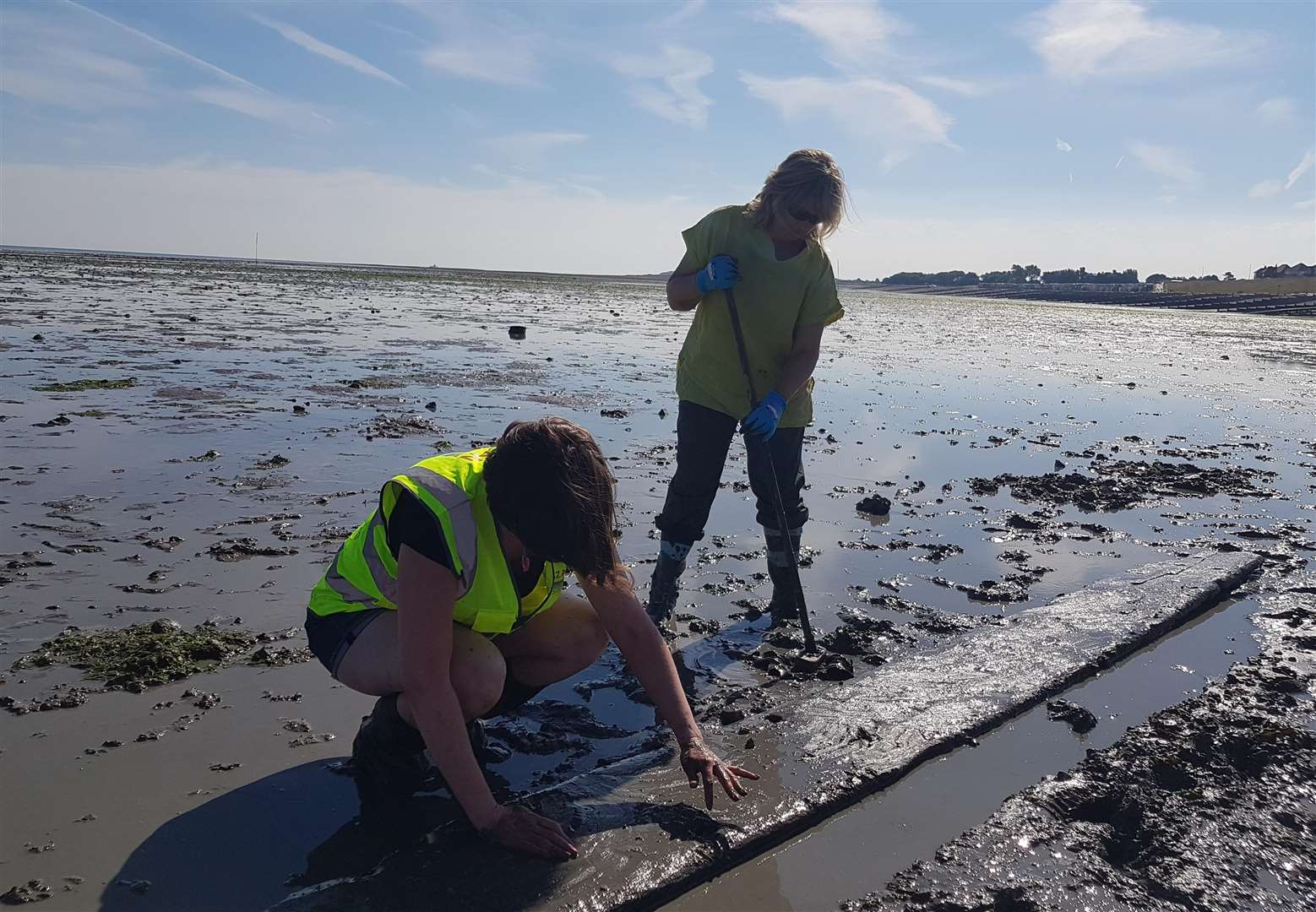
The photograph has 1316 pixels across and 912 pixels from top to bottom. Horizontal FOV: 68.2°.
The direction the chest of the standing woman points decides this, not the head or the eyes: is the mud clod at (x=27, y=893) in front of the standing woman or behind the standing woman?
in front

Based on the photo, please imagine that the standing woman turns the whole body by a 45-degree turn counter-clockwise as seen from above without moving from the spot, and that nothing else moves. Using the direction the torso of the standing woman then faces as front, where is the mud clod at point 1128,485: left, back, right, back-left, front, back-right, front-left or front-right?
left

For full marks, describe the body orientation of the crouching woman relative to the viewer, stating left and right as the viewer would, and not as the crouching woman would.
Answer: facing the viewer and to the right of the viewer

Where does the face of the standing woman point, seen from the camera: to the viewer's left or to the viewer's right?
to the viewer's right

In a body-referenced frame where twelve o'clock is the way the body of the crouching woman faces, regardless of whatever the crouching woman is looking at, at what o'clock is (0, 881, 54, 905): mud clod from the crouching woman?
The mud clod is roughly at 4 o'clock from the crouching woman.

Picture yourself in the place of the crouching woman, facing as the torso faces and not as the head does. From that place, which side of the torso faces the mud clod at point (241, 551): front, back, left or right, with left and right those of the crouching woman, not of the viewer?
back

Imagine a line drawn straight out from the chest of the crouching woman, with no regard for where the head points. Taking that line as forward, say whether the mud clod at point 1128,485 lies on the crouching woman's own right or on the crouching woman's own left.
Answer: on the crouching woman's own left

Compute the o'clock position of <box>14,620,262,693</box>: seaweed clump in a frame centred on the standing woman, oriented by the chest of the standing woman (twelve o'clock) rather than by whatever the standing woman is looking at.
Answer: The seaweed clump is roughly at 2 o'clock from the standing woman.

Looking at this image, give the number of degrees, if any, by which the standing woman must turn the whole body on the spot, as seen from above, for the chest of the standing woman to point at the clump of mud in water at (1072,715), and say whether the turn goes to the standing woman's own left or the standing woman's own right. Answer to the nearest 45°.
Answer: approximately 45° to the standing woman's own left

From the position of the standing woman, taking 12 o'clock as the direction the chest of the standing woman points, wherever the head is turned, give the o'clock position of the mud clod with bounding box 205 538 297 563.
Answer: The mud clod is roughly at 3 o'clock from the standing woman.

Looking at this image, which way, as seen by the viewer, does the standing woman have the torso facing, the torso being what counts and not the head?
toward the camera

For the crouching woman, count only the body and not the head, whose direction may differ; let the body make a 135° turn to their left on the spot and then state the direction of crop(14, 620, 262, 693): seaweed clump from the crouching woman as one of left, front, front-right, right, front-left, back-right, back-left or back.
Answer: front-left

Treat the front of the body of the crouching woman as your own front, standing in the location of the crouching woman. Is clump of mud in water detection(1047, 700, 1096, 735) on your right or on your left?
on your left

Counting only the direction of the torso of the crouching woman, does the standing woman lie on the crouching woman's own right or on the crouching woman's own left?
on the crouching woman's own left

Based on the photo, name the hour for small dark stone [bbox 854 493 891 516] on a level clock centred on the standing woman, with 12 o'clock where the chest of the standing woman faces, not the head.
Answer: The small dark stone is roughly at 7 o'clock from the standing woman.

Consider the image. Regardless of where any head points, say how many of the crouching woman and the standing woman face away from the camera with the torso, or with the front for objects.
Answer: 0
